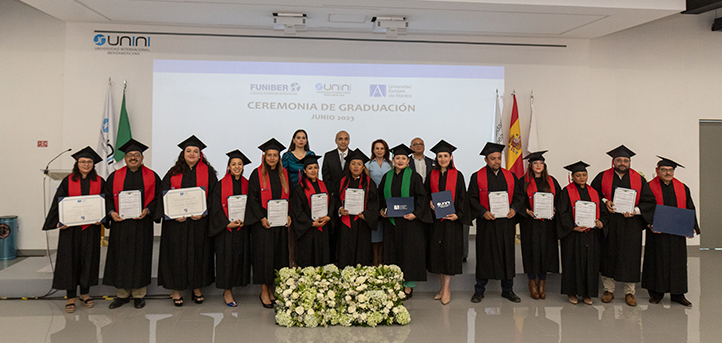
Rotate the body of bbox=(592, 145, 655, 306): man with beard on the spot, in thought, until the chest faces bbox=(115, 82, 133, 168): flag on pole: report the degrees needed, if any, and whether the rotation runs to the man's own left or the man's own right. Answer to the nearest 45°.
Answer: approximately 90° to the man's own right

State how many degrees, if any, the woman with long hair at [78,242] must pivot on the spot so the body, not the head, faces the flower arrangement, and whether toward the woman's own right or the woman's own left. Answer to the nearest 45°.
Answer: approximately 45° to the woman's own left

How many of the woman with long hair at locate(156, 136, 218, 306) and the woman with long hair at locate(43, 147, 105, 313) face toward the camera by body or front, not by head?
2

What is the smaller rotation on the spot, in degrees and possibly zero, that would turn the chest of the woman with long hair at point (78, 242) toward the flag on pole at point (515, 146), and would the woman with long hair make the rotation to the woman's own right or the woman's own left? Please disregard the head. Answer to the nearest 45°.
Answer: approximately 90° to the woman's own left

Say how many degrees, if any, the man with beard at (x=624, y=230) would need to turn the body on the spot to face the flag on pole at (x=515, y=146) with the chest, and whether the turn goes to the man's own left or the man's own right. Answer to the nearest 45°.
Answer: approximately 135° to the man's own right

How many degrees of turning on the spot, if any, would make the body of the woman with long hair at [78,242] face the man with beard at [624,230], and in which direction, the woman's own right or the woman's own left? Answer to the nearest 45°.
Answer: approximately 45° to the woman's own left

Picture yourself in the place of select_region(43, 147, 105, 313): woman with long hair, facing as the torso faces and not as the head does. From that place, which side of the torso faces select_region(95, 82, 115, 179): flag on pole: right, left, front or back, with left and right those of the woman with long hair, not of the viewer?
back

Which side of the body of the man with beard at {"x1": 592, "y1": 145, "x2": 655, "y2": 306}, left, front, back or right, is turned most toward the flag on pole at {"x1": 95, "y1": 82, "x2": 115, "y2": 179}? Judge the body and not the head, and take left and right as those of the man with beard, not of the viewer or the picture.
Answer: right

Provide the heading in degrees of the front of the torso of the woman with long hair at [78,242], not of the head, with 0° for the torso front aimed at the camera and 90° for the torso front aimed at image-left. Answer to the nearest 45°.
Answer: approximately 0°
